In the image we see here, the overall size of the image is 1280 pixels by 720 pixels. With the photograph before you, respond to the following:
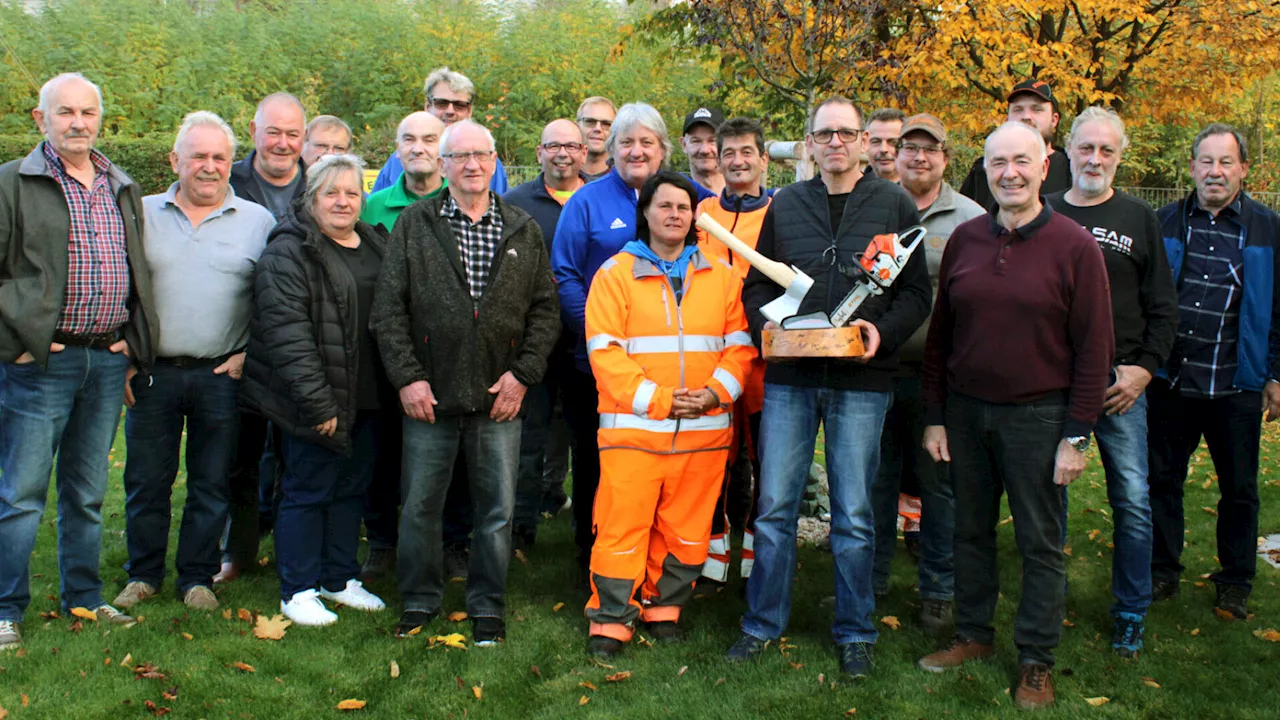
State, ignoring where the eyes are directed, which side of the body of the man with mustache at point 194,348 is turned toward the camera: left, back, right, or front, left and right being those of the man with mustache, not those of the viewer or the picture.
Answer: front

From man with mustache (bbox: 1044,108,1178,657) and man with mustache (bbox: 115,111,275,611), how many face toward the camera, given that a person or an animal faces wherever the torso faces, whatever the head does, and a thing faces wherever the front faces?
2

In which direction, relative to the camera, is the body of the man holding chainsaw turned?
toward the camera

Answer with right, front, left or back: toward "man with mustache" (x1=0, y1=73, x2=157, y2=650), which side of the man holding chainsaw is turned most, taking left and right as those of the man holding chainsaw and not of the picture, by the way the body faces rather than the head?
right

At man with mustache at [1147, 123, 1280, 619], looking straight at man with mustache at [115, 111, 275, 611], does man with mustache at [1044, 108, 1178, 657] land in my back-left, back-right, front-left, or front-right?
front-left
